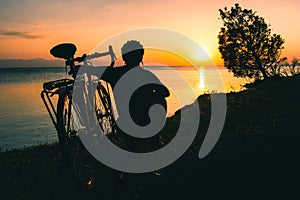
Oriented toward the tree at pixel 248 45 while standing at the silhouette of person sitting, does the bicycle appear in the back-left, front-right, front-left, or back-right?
back-left

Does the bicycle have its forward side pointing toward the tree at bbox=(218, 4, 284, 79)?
yes

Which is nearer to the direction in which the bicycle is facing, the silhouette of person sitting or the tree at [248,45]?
the tree

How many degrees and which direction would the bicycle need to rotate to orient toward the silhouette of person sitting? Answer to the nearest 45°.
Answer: approximately 45° to its right

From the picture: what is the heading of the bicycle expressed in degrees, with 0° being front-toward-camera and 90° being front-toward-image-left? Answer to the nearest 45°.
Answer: approximately 225°
